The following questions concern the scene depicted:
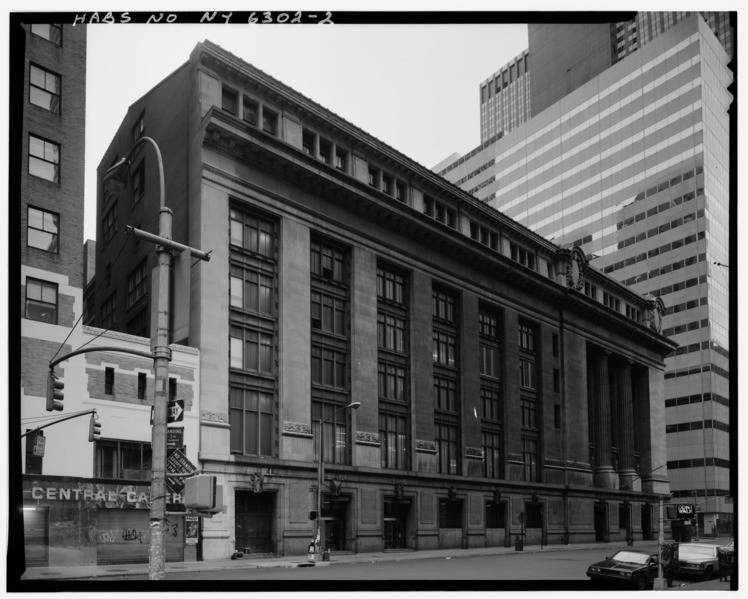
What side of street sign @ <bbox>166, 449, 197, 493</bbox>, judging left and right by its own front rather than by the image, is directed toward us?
front

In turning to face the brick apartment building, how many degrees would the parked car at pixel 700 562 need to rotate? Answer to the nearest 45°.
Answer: approximately 45° to its right

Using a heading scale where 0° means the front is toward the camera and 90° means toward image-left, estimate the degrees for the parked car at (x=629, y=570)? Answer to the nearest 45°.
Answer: approximately 45°

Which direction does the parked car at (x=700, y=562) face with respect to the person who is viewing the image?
facing the viewer and to the left of the viewer

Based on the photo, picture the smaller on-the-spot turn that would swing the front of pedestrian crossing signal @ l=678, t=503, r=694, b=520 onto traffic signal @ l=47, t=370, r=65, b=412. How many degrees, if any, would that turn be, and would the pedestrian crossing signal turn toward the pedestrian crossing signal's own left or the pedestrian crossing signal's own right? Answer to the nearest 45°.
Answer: approximately 45° to the pedestrian crossing signal's own right

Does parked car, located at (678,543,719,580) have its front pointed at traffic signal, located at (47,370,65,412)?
yes

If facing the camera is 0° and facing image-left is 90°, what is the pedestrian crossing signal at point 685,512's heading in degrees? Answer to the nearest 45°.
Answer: approximately 0°
